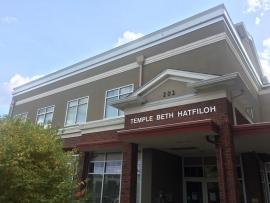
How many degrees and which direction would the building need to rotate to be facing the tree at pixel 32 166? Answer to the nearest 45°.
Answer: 0° — it already faces it
